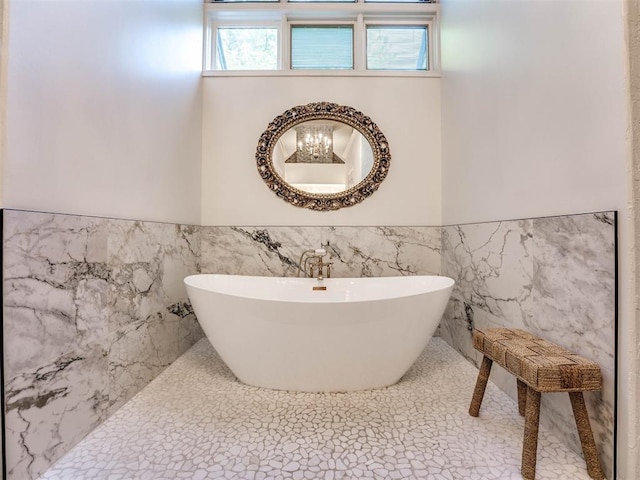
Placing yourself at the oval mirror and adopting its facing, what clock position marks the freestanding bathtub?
The freestanding bathtub is roughly at 12 o'clock from the oval mirror.

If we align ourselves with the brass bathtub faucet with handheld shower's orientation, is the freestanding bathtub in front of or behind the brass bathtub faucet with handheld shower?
in front

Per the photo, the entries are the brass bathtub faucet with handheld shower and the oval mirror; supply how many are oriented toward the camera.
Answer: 2

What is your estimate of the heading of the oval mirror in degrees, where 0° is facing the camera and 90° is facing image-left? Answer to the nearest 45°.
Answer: approximately 0°

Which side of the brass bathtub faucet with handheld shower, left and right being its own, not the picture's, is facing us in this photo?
front

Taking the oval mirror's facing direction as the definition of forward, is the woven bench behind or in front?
in front
